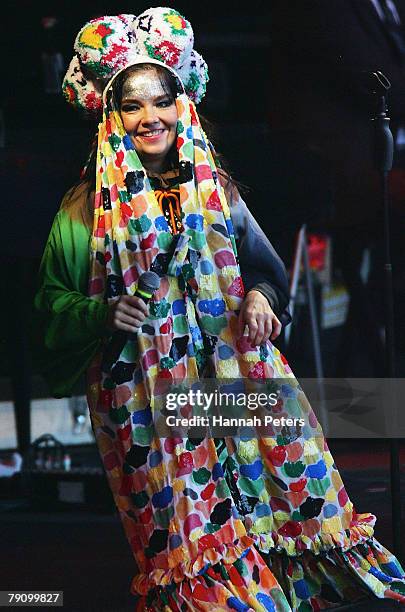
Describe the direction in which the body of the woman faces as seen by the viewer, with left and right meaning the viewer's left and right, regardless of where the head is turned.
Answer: facing the viewer

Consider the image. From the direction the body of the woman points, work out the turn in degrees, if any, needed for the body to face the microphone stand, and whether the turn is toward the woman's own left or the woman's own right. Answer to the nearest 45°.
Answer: approximately 135° to the woman's own left
